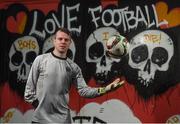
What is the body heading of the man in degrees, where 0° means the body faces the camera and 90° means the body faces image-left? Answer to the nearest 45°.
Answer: approximately 315°
